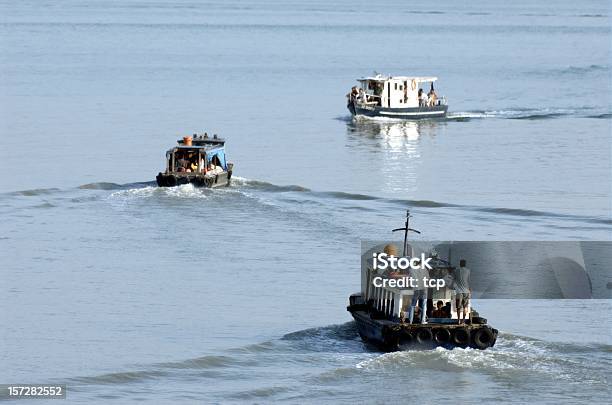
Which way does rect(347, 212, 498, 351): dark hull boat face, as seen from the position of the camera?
facing away from the viewer and to the left of the viewer
